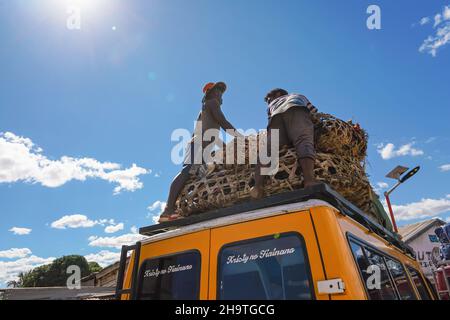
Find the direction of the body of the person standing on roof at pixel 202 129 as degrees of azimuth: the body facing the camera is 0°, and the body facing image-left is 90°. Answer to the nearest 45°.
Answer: approximately 270°

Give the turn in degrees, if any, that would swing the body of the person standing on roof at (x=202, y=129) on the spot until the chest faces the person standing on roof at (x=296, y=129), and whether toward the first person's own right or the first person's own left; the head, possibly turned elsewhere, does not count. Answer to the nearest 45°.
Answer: approximately 45° to the first person's own right

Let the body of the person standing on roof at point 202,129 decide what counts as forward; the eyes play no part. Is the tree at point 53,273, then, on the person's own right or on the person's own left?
on the person's own left

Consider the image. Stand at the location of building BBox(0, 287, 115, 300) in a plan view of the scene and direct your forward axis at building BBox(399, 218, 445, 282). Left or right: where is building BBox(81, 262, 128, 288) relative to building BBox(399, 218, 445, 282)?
left

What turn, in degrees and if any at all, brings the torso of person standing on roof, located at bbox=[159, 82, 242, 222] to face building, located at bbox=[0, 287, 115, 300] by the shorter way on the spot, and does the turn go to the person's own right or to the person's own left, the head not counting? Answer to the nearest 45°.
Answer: approximately 135° to the person's own left
